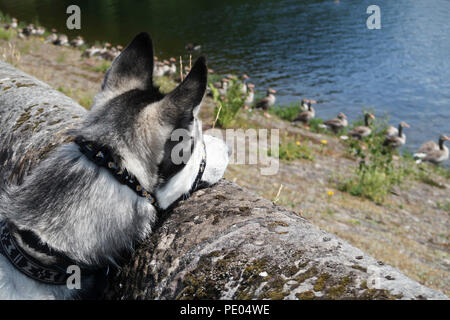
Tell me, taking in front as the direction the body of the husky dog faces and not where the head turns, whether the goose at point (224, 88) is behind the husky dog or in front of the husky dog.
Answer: in front

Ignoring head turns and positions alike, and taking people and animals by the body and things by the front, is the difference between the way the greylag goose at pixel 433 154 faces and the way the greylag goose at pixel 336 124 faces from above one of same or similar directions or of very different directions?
same or similar directions

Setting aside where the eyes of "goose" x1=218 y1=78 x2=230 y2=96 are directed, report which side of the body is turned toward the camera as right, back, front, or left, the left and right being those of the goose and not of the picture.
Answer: right

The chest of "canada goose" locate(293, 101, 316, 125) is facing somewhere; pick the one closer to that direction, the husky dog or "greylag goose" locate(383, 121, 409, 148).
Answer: the greylag goose

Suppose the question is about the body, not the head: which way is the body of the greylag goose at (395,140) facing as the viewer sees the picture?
to the viewer's right

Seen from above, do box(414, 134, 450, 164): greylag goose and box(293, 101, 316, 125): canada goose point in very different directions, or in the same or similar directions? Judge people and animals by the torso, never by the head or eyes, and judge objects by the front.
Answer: same or similar directions
